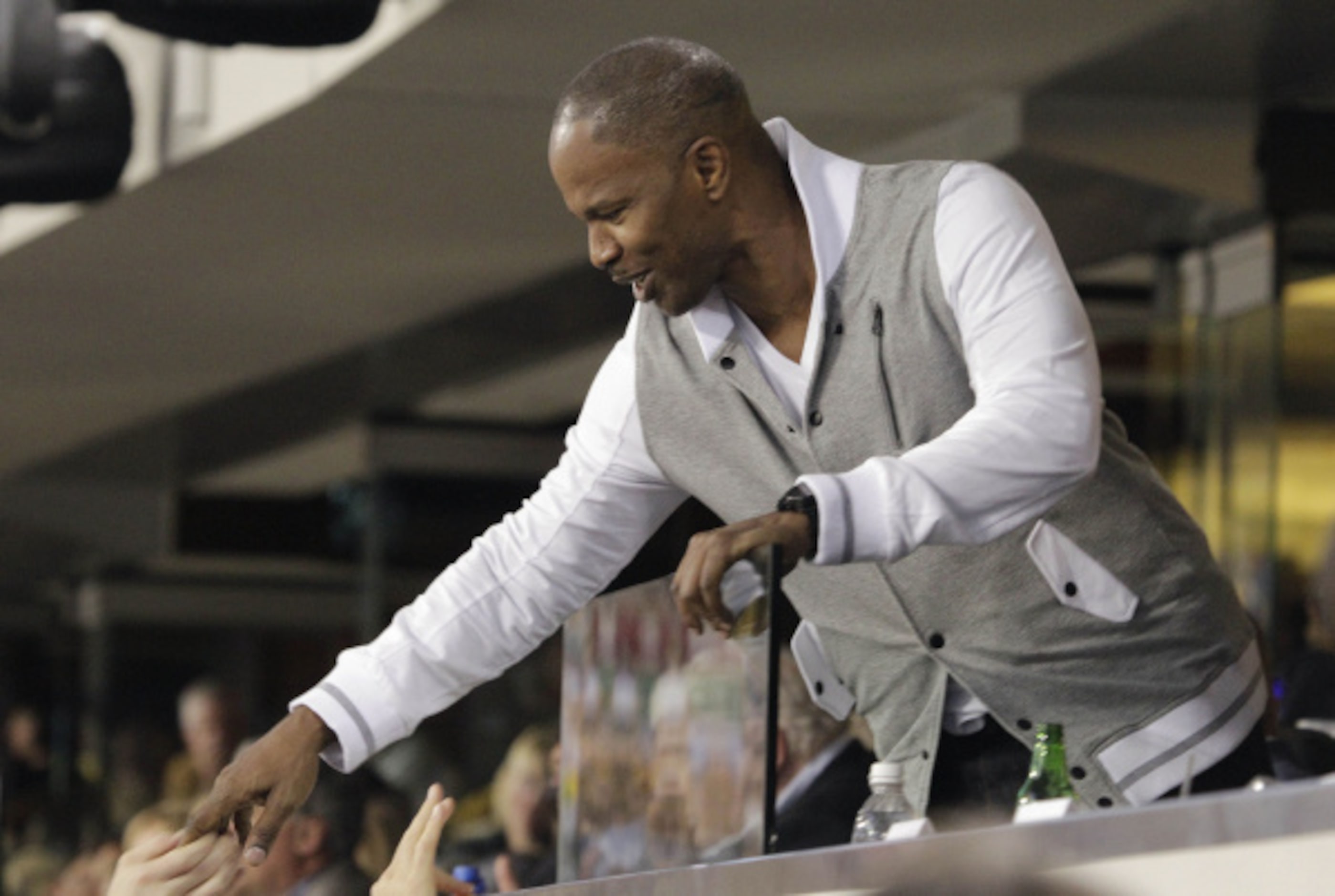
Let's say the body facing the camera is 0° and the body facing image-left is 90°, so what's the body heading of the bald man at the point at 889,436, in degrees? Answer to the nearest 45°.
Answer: approximately 45°

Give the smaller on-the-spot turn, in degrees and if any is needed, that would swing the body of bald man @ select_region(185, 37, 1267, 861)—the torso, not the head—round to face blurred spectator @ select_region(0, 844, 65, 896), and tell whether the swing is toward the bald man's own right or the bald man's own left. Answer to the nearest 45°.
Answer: approximately 90° to the bald man's own right

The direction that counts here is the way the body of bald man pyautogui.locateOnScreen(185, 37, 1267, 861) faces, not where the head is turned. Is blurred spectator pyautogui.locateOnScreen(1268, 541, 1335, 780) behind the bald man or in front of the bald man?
behind

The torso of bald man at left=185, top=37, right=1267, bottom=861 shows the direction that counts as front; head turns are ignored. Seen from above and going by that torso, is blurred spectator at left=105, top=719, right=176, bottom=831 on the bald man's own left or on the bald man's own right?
on the bald man's own right

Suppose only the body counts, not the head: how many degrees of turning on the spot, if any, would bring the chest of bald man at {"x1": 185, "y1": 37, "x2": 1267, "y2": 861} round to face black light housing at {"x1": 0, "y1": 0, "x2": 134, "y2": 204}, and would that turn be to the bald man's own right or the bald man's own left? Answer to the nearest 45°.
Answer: approximately 90° to the bald man's own right

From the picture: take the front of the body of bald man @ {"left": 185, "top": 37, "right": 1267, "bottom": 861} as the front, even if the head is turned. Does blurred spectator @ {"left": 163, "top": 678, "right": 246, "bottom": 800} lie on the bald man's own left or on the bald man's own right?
on the bald man's own right

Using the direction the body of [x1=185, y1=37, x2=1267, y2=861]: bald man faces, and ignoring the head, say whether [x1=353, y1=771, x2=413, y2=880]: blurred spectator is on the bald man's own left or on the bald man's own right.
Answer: on the bald man's own right

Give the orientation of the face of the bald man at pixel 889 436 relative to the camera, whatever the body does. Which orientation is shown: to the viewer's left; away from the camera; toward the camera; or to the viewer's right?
to the viewer's left

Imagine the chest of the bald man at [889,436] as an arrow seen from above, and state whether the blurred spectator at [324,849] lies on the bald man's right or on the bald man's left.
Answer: on the bald man's right
